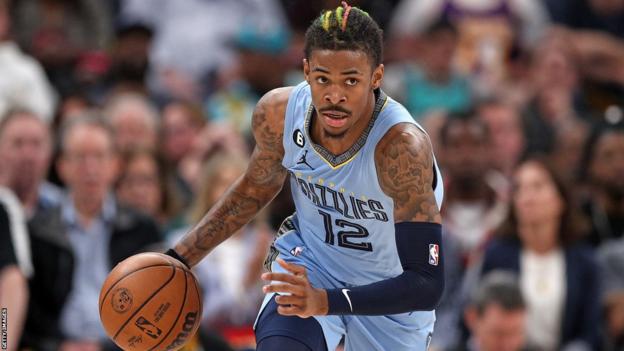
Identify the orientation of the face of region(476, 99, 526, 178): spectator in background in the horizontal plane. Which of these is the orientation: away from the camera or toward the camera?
toward the camera

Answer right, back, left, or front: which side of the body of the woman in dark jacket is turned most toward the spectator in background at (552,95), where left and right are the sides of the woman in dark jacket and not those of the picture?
back

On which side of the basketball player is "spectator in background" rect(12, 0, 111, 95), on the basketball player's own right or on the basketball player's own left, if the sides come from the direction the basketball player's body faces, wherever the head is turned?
on the basketball player's own right

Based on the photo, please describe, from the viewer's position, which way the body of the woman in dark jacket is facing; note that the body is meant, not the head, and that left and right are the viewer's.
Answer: facing the viewer

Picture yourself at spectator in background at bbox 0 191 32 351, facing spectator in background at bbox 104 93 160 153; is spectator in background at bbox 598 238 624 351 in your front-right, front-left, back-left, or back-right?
front-right

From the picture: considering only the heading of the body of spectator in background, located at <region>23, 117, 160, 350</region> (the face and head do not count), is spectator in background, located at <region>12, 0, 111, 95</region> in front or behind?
behind

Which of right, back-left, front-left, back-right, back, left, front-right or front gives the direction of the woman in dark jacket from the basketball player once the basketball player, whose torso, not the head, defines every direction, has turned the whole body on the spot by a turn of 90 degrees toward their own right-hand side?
right

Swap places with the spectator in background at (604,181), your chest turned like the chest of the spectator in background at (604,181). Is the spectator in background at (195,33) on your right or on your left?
on your right

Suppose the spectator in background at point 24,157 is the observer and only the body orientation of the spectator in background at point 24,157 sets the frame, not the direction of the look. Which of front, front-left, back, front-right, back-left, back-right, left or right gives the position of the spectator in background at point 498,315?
front-left

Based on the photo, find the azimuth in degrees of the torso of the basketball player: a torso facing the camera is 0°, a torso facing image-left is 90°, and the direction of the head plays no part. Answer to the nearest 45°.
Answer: approximately 45°

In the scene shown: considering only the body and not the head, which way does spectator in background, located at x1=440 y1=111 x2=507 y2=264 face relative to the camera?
toward the camera

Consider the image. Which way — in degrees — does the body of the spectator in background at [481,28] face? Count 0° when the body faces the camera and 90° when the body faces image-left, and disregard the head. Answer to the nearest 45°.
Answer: approximately 0°

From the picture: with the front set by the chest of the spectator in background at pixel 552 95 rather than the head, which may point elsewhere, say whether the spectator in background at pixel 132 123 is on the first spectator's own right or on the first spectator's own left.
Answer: on the first spectator's own right
